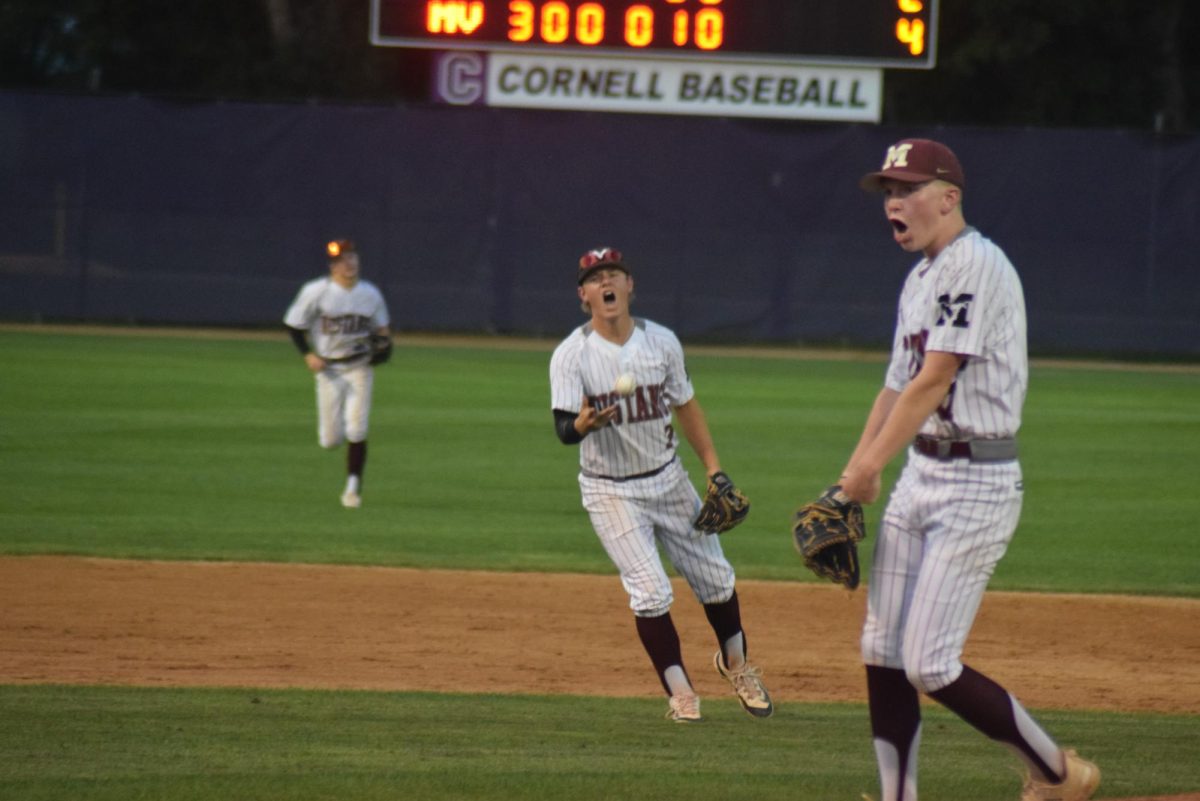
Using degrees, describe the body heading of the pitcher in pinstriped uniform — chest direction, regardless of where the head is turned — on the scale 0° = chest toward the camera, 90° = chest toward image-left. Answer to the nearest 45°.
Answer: approximately 45°

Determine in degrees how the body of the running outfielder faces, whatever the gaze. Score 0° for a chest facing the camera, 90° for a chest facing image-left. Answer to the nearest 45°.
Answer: approximately 0°

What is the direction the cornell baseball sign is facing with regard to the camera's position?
facing the viewer

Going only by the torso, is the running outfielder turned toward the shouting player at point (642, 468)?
yes

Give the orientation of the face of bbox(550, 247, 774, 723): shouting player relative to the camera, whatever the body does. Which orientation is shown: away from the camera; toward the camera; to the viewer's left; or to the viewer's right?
toward the camera

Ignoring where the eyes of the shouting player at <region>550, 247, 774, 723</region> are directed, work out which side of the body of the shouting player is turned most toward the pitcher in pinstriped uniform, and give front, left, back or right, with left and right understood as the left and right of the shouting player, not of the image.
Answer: front

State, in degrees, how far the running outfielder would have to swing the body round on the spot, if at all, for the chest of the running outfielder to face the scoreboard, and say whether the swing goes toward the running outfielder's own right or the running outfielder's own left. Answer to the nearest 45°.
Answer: approximately 135° to the running outfielder's own left

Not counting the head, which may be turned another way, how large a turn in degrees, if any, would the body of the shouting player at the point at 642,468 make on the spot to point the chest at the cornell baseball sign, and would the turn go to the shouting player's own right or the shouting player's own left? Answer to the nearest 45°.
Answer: approximately 180°

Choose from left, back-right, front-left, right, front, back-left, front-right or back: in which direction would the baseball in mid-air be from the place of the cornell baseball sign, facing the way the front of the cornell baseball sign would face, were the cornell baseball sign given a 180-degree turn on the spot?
back

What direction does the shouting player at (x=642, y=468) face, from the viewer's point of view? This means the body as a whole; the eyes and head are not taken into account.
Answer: toward the camera

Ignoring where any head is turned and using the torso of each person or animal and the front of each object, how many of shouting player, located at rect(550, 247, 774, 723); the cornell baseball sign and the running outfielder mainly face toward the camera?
3

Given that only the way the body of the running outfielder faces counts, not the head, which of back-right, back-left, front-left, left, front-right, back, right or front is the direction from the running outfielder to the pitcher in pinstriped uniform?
front

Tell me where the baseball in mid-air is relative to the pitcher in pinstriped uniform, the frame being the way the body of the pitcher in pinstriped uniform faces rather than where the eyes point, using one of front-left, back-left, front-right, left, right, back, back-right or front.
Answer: right

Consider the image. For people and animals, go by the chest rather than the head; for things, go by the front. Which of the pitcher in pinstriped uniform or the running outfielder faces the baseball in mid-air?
the running outfielder

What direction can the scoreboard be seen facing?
toward the camera
